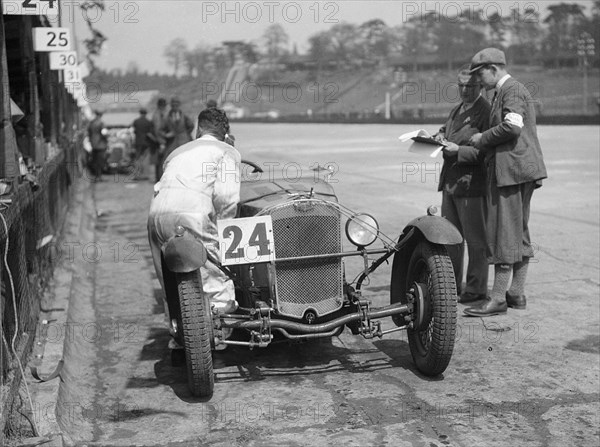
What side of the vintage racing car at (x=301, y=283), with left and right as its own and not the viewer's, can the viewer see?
front

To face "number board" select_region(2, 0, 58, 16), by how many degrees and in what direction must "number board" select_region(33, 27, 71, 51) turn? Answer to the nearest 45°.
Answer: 0° — it already faces it

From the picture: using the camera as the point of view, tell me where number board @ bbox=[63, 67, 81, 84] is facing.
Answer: facing the viewer

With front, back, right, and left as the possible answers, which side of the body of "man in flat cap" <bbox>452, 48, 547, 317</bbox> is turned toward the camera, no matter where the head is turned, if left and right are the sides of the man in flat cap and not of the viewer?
left

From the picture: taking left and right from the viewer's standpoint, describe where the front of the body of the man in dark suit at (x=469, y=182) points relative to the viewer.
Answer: facing the viewer and to the left of the viewer

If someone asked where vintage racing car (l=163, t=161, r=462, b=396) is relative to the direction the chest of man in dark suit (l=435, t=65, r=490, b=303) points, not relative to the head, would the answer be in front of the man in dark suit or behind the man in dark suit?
in front

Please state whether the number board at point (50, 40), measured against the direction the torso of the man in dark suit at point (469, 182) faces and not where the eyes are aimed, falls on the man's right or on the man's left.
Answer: on the man's right

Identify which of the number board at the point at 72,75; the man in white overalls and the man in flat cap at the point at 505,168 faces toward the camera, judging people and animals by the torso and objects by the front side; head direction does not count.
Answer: the number board
